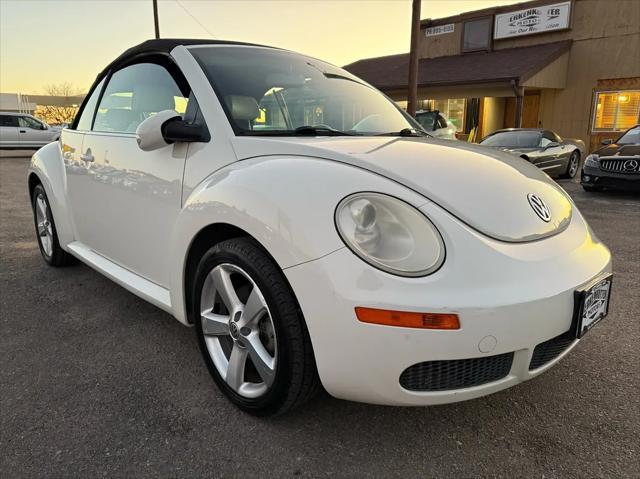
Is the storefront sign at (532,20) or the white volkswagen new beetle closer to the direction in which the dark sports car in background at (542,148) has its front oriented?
the white volkswagen new beetle

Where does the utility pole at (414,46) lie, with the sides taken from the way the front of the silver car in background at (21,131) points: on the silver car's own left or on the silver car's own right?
on the silver car's own right

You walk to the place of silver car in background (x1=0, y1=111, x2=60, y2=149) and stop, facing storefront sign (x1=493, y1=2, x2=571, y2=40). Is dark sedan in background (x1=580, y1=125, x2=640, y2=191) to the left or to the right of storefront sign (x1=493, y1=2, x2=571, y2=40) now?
right

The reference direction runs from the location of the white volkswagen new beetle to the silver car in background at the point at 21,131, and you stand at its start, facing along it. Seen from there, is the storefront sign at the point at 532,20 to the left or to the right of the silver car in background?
right

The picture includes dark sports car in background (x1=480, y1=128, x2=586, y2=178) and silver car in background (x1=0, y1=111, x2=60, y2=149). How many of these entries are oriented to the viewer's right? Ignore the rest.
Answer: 1

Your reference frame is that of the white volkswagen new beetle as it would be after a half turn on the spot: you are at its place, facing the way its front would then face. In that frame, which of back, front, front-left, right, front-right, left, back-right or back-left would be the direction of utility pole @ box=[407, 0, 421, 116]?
front-right

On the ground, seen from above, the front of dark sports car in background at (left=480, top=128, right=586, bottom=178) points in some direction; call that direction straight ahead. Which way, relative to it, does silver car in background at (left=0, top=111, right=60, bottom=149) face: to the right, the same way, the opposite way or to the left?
the opposite way

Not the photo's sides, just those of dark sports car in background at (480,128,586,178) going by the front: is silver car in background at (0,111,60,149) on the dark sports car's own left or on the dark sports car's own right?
on the dark sports car's own right

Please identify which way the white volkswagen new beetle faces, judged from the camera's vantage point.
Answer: facing the viewer and to the right of the viewer

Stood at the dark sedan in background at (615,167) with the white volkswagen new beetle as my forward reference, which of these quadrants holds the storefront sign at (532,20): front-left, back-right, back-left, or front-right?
back-right

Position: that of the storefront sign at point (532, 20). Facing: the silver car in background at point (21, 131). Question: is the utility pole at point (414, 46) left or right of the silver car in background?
left
